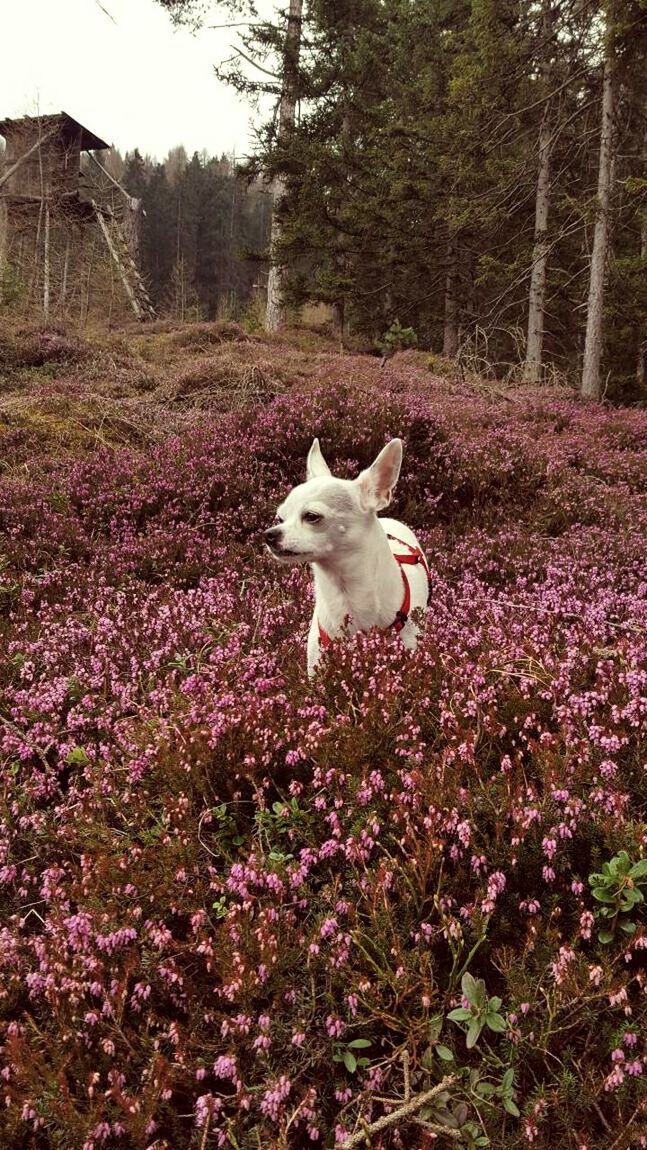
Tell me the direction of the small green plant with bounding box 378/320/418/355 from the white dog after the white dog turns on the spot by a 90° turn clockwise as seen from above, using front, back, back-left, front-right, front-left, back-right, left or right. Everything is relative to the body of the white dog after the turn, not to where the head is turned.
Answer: front-right

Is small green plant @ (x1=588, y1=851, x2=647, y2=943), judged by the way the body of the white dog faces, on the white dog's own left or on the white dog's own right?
on the white dog's own left

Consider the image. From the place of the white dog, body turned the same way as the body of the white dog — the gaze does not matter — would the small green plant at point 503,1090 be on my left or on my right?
on my left

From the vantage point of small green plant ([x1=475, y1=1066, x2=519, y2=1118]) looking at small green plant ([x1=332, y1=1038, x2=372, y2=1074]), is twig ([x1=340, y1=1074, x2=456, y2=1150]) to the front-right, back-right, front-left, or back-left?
front-left

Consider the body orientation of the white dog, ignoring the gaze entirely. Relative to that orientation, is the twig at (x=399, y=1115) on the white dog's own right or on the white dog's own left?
on the white dog's own left

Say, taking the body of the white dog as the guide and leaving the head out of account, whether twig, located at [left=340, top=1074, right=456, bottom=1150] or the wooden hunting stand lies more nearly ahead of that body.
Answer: the twig

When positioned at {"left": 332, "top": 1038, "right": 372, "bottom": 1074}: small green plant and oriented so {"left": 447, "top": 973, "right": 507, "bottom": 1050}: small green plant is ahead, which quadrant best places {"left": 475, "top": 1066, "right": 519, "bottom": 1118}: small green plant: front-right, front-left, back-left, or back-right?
front-right

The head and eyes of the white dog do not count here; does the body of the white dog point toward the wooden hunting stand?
no

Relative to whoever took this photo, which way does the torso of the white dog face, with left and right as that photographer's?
facing the viewer and to the left of the viewer

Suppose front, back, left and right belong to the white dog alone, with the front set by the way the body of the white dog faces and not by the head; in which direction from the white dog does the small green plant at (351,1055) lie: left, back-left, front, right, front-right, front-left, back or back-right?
front-left

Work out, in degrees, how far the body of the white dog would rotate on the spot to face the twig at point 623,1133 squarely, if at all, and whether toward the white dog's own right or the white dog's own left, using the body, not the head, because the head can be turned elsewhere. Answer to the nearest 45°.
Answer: approximately 45° to the white dog's own left
